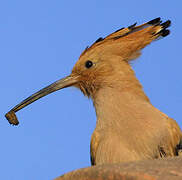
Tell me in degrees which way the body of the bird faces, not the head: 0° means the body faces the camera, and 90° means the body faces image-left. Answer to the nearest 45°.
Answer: approximately 45°
